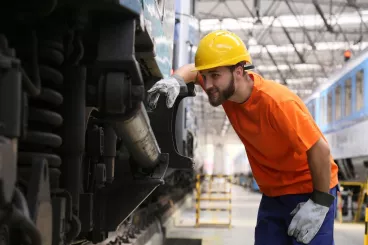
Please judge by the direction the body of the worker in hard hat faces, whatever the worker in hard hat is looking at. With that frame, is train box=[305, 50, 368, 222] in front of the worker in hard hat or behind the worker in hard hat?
behind

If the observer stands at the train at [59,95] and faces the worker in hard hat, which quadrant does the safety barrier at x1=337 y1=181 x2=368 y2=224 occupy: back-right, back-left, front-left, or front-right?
front-left

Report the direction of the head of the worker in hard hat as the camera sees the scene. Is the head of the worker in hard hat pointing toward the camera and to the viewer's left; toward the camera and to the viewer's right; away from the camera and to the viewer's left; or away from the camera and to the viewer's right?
toward the camera and to the viewer's left

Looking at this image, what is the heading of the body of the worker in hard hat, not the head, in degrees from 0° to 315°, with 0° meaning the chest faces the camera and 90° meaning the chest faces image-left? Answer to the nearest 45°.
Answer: approximately 45°

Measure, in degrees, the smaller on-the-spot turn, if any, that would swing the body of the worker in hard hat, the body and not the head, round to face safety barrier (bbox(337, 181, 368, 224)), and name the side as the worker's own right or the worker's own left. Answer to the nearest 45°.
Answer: approximately 135° to the worker's own right

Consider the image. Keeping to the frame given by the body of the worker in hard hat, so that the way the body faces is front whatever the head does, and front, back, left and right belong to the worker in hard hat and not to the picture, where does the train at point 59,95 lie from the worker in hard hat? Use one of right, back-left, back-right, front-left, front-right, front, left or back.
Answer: front
